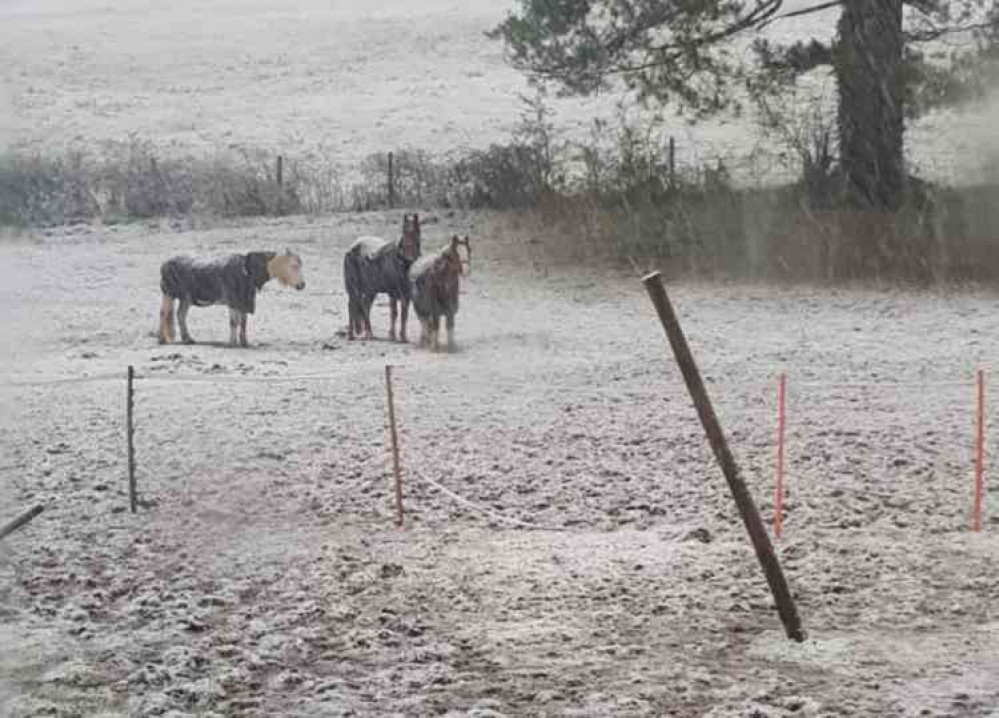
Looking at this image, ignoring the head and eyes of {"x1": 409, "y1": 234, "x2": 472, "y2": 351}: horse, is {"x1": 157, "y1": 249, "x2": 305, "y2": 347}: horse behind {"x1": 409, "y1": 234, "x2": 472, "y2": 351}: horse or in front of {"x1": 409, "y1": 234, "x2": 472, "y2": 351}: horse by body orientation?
behind

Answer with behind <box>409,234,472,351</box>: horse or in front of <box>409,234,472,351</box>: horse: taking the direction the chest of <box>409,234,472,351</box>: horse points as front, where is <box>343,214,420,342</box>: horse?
behind

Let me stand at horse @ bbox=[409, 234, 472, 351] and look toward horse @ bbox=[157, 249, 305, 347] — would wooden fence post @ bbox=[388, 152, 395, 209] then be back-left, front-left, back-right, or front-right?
front-right

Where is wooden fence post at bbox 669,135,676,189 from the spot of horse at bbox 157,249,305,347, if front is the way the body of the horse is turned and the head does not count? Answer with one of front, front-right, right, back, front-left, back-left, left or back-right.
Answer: front-left

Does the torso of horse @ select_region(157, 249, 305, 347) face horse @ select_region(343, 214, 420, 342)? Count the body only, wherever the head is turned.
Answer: yes

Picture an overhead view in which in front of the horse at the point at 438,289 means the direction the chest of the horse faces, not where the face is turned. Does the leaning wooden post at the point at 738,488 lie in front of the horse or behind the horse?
in front

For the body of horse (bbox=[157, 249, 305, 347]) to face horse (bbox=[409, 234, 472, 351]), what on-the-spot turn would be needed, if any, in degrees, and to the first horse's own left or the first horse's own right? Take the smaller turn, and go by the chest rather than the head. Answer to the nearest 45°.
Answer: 0° — it already faces it

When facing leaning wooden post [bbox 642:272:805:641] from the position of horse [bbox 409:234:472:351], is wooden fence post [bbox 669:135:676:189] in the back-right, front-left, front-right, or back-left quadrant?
back-left

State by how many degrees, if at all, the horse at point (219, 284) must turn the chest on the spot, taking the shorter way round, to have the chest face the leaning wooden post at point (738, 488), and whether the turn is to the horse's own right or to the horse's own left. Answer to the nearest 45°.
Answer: approximately 90° to the horse's own right

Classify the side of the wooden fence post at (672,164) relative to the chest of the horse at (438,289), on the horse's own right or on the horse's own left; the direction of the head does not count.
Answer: on the horse's own left

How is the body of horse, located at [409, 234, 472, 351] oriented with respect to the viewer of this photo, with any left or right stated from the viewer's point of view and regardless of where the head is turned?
facing the viewer and to the right of the viewer

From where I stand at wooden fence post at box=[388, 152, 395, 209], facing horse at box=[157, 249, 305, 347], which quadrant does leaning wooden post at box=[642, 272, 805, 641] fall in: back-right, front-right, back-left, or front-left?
front-left

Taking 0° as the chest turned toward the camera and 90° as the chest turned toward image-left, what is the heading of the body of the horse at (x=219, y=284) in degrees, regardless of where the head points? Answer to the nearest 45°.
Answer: approximately 270°

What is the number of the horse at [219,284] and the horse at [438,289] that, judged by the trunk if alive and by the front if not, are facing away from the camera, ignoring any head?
0
